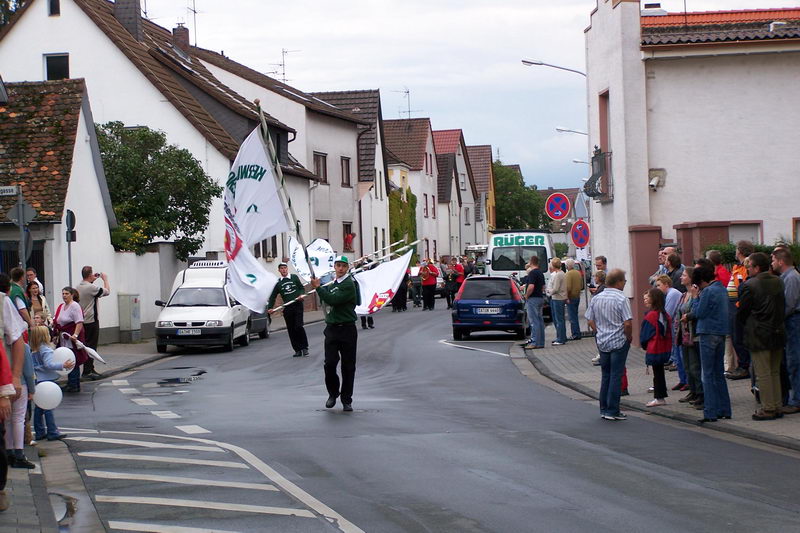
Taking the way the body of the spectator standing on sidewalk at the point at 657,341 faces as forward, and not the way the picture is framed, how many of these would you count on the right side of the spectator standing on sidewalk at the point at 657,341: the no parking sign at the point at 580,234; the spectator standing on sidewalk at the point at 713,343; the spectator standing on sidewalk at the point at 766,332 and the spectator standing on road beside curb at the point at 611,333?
1

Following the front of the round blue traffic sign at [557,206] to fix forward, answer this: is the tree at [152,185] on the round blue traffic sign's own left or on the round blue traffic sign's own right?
on the round blue traffic sign's own right

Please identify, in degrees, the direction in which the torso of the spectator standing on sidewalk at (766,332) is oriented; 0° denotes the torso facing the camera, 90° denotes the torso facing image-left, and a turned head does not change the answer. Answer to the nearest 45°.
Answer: approximately 135°

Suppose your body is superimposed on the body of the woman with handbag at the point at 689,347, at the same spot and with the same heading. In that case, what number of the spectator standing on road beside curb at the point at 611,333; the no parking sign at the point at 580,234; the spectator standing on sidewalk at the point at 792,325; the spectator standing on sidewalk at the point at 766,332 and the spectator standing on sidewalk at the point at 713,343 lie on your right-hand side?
1

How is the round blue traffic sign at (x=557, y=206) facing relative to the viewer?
toward the camera

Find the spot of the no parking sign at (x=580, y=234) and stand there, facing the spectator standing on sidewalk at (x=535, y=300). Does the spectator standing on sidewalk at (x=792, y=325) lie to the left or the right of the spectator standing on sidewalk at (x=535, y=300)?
left

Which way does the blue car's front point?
away from the camera

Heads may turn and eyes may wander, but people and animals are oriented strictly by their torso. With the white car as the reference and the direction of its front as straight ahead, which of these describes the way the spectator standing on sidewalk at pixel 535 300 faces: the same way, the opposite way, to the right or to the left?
to the right

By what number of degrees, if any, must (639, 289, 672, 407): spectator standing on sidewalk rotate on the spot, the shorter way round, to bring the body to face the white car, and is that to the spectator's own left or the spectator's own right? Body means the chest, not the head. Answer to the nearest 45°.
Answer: approximately 45° to the spectator's own right

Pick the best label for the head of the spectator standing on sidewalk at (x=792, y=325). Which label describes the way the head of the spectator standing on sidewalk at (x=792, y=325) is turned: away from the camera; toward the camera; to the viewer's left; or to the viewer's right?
to the viewer's left

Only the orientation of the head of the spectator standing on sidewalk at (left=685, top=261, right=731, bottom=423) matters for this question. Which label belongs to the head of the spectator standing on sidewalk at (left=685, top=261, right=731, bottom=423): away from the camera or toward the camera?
away from the camera

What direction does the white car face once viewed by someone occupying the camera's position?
facing the viewer

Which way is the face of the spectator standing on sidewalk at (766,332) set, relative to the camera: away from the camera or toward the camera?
away from the camera

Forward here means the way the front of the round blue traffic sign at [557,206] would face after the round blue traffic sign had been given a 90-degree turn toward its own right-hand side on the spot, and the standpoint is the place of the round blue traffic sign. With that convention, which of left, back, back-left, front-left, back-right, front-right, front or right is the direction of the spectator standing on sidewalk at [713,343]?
left

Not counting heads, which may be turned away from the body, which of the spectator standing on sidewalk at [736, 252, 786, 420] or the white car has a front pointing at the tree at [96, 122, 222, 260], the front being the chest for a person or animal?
the spectator standing on sidewalk

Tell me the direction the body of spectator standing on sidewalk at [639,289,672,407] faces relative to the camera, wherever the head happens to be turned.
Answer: to the viewer's left

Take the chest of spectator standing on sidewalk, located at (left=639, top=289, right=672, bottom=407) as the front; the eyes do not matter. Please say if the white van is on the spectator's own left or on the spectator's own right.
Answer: on the spectator's own right

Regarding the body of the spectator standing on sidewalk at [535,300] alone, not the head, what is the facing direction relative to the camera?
to the viewer's left
